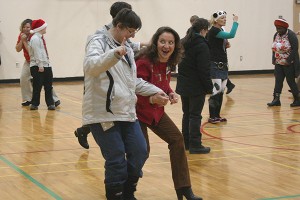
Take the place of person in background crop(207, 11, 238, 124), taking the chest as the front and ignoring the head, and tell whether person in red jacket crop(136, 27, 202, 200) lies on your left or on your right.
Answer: on your right

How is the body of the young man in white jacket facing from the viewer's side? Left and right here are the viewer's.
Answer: facing the viewer and to the right of the viewer

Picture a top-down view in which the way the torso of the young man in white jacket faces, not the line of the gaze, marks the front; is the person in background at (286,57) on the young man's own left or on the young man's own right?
on the young man's own left

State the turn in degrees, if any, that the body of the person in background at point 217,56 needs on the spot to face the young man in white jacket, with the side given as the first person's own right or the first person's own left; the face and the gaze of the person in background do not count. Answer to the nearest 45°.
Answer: approximately 90° to the first person's own right

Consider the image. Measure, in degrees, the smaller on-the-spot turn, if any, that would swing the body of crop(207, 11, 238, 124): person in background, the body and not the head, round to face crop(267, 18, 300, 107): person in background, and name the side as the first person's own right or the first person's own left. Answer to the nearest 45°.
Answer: approximately 45° to the first person's own left

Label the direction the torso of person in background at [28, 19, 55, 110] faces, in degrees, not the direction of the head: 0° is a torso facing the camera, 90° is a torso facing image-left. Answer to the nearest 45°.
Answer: approximately 315°

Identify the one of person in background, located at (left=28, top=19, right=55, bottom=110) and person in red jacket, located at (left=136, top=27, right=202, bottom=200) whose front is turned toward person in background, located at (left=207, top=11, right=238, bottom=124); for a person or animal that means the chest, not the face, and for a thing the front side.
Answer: person in background, located at (left=28, top=19, right=55, bottom=110)

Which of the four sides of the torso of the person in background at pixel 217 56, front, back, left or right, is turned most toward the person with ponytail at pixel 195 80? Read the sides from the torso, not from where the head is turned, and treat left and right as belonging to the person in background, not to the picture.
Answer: right

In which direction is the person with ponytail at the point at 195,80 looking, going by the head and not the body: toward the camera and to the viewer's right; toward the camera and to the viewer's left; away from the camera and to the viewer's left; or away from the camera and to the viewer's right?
away from the camera and to the viewer's right

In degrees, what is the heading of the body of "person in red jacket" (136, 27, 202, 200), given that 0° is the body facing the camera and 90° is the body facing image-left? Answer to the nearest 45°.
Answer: approximately 315°

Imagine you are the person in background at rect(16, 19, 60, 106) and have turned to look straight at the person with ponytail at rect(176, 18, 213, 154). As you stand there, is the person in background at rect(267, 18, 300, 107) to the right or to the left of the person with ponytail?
left
